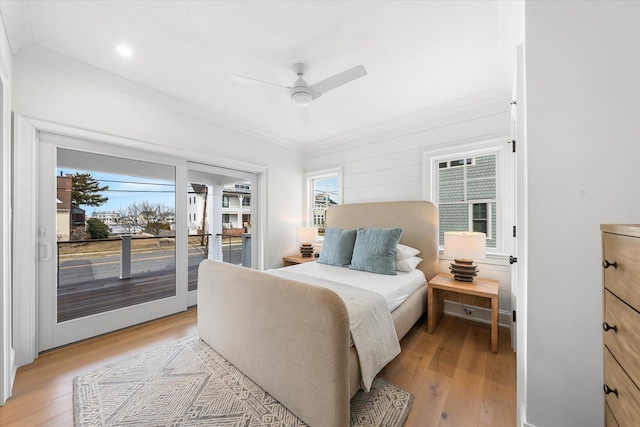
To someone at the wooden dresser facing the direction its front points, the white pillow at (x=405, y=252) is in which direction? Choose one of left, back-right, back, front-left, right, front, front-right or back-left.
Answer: right

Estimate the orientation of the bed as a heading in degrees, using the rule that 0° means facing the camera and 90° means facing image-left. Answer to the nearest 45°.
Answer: approximately 45°

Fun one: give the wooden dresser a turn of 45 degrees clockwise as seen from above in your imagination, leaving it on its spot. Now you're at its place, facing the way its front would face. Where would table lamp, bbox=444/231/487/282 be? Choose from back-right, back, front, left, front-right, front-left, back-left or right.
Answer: front-right

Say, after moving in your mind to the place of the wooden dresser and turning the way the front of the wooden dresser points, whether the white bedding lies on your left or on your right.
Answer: on your right

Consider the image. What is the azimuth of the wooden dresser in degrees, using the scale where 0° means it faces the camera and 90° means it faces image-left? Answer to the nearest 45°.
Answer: approximately 45°

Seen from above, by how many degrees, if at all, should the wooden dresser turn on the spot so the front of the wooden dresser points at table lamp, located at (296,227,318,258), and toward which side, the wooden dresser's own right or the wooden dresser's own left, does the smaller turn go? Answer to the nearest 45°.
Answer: approximately 45° to the wooden dresser's own right
